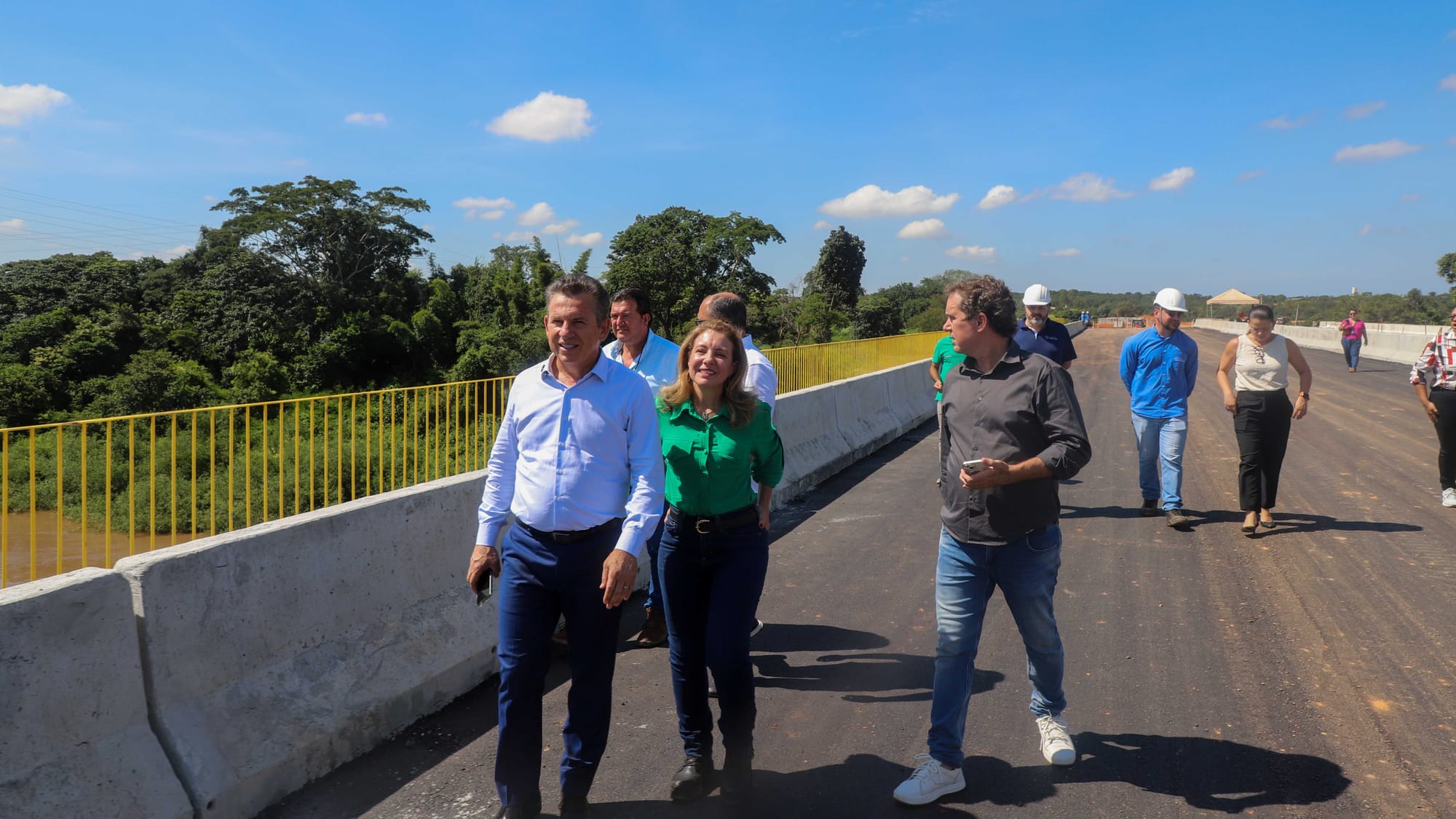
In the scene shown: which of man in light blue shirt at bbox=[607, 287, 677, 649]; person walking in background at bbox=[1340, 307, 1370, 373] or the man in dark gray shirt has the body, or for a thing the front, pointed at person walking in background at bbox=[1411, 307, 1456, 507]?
person walking in background at bbox=[1340, 307, 1370, 373]

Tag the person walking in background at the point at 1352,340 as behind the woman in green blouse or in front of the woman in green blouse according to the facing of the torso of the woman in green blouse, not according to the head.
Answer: behind

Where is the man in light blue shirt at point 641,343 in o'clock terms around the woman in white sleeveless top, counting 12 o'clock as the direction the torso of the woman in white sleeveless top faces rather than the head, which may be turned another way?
The man in light blue shirt is roughly at 1 o'clock from the woman in white sleeveless top.

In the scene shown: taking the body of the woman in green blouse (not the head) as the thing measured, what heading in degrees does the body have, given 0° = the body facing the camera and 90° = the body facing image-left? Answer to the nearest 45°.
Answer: approximately 0°

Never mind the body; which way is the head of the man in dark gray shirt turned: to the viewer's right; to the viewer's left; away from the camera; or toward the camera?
to the viewer's left

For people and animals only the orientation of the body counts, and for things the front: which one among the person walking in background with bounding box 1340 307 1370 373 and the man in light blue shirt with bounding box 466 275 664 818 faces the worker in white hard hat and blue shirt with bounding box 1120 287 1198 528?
the person walking in background
